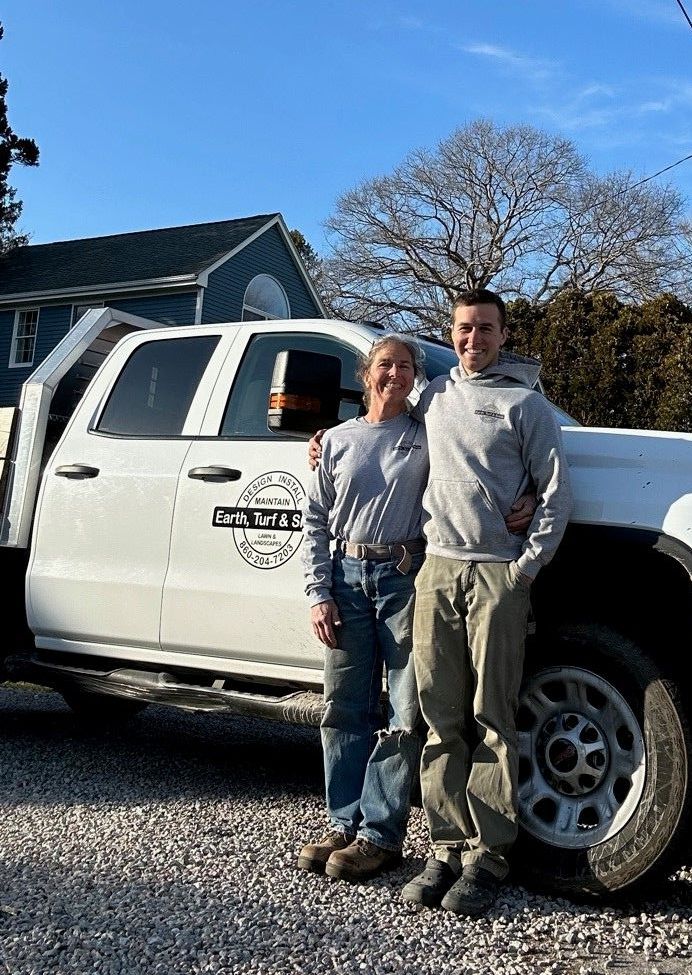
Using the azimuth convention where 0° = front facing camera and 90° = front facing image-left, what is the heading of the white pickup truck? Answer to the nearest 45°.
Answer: approximately 315°

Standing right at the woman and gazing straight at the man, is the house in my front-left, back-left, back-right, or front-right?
back-left
